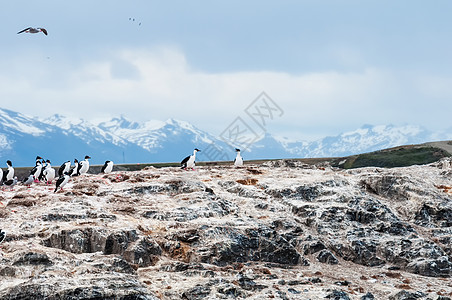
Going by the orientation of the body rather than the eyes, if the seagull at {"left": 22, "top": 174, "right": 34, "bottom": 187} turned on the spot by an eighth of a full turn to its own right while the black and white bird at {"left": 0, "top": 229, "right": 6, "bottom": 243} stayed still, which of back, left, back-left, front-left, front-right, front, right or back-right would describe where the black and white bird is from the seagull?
front-right
